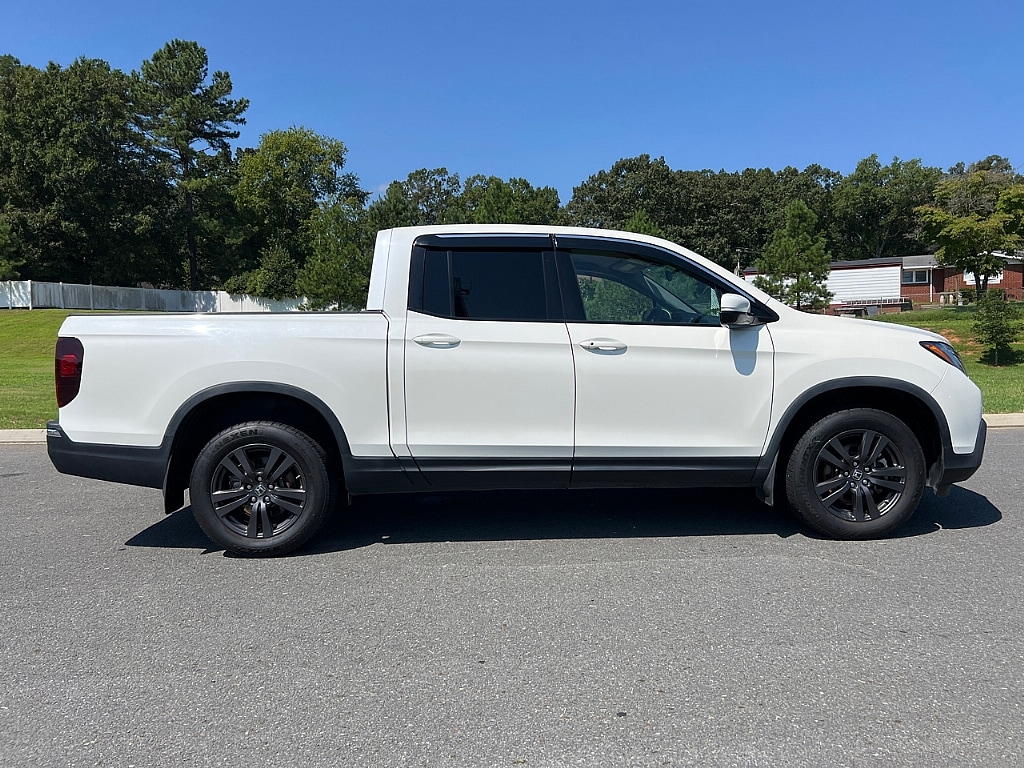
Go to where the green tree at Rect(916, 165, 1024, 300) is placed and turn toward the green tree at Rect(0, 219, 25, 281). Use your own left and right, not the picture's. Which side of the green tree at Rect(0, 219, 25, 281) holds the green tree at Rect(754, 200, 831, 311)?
left

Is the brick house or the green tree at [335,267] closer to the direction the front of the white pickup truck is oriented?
the brick house

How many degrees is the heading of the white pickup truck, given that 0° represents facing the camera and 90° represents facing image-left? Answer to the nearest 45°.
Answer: approximately 270°

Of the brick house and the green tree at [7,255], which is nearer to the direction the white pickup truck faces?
the brick house

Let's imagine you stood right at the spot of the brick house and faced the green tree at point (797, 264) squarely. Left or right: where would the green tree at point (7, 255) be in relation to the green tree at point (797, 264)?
right

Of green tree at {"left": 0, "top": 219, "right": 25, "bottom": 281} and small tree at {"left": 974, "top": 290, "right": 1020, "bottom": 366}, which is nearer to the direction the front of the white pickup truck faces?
the small tree

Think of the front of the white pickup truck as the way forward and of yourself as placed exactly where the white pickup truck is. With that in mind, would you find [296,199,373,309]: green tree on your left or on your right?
on your left

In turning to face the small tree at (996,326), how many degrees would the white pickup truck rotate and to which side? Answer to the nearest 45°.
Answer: approximately 45° to its left

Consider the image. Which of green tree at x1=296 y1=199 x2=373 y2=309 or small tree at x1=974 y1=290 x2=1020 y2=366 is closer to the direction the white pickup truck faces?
the small tree

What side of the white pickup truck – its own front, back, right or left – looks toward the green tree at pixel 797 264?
left

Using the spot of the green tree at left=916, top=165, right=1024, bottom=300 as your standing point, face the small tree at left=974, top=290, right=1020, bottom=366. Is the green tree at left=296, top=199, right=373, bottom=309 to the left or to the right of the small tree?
right
